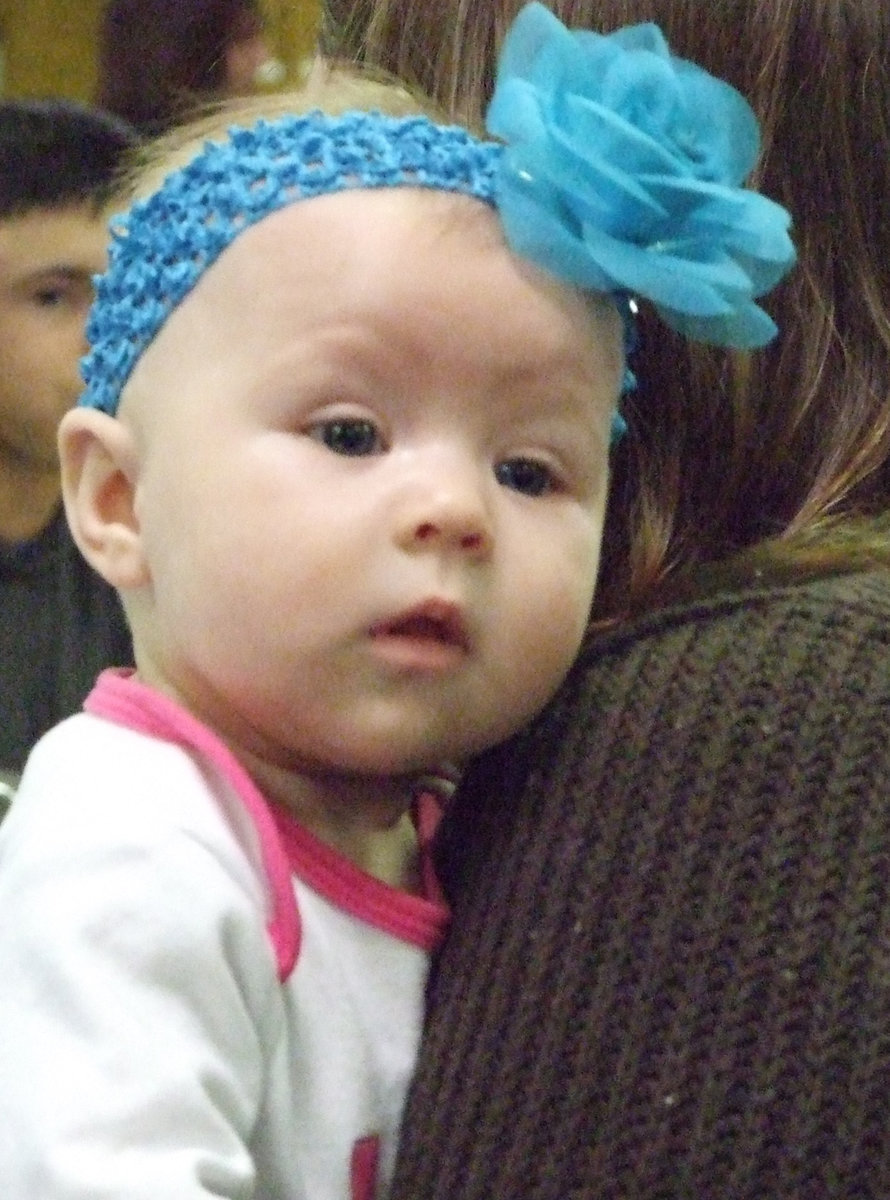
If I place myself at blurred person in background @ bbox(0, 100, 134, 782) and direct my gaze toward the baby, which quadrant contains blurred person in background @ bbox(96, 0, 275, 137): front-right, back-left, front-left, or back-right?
back-left

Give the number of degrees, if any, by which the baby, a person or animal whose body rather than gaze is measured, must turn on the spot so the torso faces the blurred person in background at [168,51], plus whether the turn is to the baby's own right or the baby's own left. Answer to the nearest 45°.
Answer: approximately 135° to the baby's own left

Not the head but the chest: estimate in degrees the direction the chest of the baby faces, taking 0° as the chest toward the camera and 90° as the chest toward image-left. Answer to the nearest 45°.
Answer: approximately 315°

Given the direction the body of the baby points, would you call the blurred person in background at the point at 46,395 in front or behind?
behind
